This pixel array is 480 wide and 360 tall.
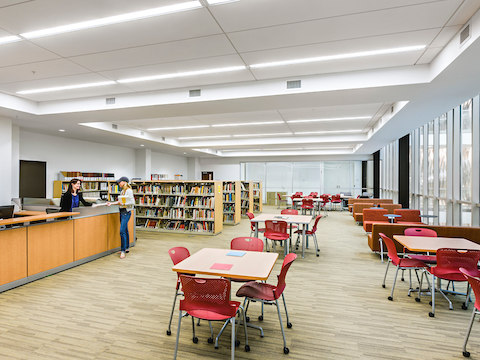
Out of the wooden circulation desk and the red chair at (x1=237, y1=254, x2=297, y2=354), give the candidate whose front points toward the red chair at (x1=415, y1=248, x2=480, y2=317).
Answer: the wooden circulation desk

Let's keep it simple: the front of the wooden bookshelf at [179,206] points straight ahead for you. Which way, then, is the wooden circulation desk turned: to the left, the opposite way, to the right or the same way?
to the left

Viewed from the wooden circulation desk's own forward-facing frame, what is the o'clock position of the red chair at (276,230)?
The red chair is roughly at 11 o'clock from the wooden circulation desk.

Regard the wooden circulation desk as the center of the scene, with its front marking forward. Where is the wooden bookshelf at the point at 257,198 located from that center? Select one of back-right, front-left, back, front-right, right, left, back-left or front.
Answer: left

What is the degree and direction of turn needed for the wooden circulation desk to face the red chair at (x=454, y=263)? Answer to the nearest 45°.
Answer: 0° — it already faces it

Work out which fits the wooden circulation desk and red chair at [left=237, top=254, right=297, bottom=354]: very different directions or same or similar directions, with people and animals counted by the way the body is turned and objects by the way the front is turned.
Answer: very different directions

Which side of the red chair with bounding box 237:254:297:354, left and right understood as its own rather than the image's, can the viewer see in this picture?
left

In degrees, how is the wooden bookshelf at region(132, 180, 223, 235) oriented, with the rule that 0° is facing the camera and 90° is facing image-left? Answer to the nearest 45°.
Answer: approximately 45°

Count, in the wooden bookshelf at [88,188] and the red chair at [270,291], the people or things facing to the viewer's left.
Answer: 1

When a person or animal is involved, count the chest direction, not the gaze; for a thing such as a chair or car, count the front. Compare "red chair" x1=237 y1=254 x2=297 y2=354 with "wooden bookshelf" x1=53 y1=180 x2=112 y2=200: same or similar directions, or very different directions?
very different directions
